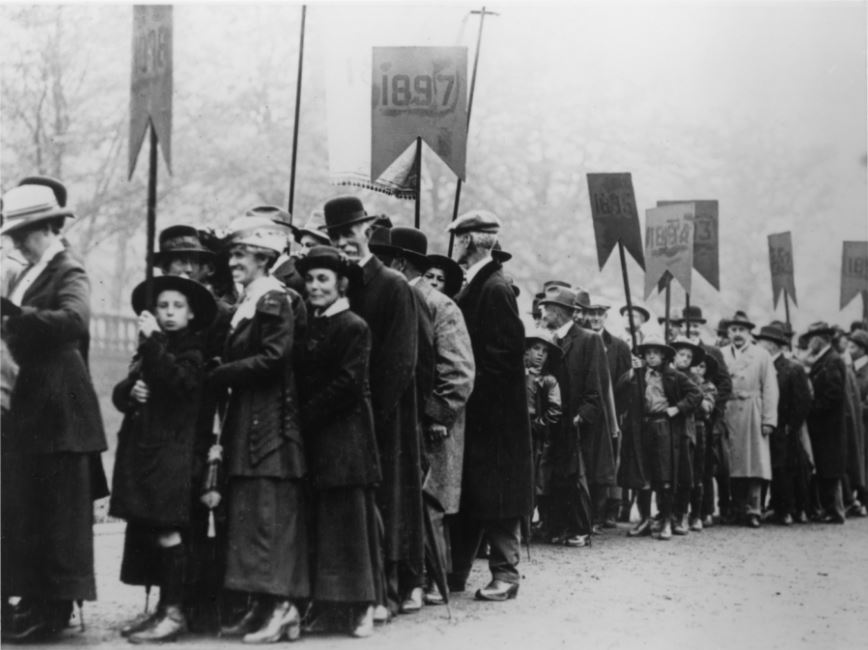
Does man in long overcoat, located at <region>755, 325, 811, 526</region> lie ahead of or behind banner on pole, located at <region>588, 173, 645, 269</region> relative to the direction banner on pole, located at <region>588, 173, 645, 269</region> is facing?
behind

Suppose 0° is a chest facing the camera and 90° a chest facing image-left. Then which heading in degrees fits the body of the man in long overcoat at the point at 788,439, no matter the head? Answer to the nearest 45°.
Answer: approximately 90°

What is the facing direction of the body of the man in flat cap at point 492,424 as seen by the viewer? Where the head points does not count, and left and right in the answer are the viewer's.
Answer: facing to the left of the viewer

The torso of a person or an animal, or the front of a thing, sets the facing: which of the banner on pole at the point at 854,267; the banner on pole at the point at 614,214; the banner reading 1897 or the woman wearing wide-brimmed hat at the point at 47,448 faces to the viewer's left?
the woman wearing wide-brimmed hat

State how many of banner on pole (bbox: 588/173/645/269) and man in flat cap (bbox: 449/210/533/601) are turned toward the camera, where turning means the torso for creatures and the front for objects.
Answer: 1

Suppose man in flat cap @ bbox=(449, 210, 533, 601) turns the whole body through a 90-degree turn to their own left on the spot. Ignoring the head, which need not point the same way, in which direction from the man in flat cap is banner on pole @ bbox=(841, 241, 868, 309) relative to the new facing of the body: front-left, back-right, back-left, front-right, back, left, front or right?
back-left

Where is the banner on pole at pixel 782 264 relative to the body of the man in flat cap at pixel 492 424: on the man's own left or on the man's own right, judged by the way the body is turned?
on the man's own right

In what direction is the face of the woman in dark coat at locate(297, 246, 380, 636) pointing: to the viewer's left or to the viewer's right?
to the viewer's left
